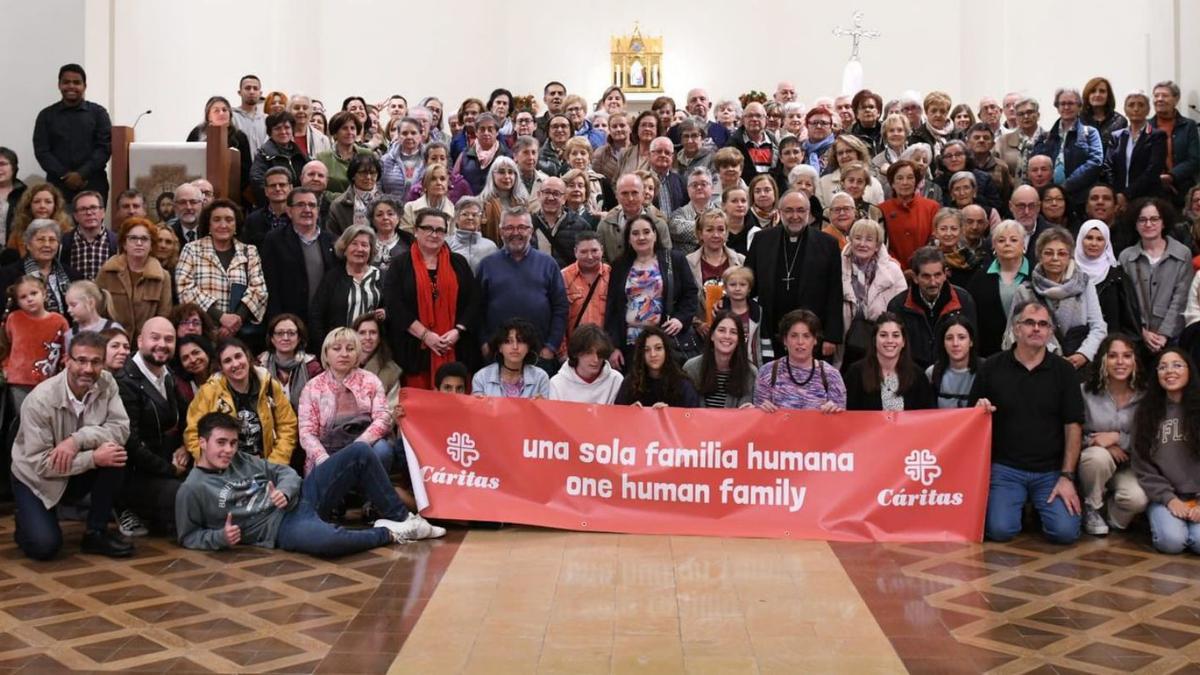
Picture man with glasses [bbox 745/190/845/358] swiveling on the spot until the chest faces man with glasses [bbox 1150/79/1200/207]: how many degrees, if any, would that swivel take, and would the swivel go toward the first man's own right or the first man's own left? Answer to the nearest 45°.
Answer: approximately 135° to the first man's own left

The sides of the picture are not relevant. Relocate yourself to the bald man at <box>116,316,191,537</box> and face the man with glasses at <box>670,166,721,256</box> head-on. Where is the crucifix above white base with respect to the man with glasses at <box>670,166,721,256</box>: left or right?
left

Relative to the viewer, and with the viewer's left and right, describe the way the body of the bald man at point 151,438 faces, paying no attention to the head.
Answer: facing the viewer and to the right of the viewer

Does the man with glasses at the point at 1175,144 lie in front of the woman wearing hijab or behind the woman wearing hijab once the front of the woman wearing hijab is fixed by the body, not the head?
behind

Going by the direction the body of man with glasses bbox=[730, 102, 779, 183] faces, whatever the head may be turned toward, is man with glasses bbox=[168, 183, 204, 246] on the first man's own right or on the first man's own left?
on the first man's own right

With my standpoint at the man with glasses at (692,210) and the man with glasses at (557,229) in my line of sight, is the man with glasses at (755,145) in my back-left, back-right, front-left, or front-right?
back-right

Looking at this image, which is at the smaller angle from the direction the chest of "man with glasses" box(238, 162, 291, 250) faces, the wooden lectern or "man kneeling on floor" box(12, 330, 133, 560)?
the man kneeling on floor

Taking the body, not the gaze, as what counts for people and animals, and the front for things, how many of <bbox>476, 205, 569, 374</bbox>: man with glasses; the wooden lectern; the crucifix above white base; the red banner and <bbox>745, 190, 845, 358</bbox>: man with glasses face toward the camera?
5

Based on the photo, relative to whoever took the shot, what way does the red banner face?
facing the viewer

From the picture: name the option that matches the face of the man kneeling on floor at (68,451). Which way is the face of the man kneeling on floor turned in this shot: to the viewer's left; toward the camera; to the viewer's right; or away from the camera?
toward the camera

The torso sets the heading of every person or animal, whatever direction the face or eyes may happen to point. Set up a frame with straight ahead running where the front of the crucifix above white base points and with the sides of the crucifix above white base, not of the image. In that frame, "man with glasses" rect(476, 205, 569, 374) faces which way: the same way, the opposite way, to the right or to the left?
the same way

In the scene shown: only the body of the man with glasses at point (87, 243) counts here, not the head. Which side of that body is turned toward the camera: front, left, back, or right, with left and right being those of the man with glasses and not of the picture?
front

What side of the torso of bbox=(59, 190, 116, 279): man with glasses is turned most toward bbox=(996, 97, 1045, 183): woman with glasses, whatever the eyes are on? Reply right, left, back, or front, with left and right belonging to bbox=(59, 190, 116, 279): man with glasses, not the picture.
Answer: left

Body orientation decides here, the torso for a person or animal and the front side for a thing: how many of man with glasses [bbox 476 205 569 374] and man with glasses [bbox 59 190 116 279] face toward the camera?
2
